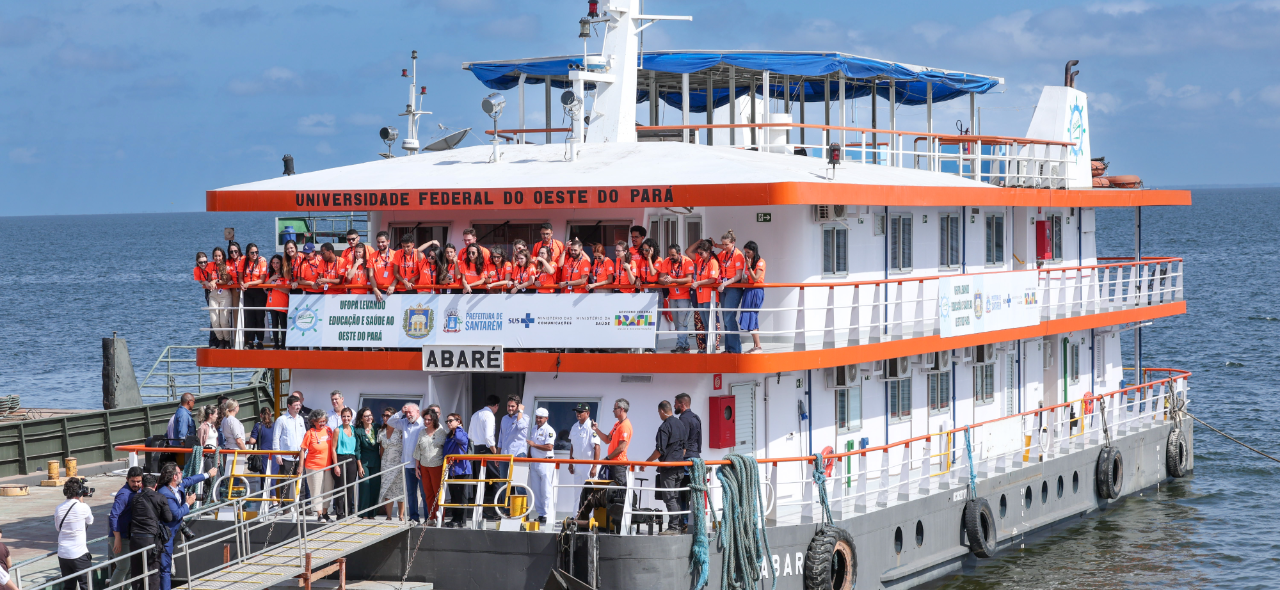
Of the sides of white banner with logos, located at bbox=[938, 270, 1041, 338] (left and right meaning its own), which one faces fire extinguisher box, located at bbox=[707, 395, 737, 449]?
right

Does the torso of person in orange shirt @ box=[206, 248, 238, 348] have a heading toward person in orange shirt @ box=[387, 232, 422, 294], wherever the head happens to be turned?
no

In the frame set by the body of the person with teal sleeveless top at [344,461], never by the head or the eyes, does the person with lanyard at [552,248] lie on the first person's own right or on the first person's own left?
on the first person's own left

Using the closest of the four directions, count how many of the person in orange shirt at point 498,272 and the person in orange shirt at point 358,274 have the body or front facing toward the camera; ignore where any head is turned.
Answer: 2

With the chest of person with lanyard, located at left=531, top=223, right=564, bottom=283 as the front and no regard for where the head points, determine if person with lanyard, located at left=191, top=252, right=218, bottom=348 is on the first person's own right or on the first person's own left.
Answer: on the first person's own right

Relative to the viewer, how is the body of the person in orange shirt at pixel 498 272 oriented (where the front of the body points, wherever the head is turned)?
toward the camera

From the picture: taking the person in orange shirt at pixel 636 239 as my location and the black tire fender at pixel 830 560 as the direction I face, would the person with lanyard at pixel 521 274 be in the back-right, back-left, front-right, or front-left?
back-right

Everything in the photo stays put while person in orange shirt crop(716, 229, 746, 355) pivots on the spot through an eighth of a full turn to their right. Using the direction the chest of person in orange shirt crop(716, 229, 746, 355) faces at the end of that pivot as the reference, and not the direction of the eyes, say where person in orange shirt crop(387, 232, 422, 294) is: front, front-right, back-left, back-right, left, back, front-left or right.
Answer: front

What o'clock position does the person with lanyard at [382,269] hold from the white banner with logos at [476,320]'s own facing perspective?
The person with lanyard is roughly at 4 o'clock from the white banner with logos.

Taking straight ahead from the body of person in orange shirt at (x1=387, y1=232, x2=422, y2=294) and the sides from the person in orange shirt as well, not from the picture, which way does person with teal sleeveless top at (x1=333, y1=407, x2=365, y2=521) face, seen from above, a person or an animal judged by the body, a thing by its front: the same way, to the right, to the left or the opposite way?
the same way

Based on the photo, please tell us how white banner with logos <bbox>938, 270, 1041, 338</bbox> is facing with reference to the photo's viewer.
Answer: facing the viewer and to the right of the viewer

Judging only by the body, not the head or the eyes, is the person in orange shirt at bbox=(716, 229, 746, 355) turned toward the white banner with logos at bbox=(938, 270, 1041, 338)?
no

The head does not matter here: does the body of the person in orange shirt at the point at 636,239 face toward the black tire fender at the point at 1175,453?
no

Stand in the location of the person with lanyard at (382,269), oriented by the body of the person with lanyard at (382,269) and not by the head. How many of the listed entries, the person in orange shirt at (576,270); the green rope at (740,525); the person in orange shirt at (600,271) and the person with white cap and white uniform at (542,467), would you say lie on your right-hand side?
0

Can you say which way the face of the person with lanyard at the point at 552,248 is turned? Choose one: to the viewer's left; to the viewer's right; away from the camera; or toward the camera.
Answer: toward the camera

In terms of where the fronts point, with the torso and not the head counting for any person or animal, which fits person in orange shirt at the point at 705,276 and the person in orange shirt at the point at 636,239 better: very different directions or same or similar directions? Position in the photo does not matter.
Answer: same or similar directions

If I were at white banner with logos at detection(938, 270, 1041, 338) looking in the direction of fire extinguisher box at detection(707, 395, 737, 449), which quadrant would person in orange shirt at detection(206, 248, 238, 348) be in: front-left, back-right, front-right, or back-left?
front-right

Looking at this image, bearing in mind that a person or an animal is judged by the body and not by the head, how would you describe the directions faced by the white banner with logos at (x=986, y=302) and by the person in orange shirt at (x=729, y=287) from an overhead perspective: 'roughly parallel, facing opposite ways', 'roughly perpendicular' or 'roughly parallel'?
roughly perpendicular

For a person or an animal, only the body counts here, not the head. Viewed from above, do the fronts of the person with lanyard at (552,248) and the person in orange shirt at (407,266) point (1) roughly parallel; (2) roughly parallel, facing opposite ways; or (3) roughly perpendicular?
roughly parallel

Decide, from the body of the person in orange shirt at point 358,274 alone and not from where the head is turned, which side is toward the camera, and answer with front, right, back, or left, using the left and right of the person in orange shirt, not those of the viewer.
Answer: front

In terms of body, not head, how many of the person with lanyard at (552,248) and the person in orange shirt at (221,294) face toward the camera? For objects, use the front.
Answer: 2
